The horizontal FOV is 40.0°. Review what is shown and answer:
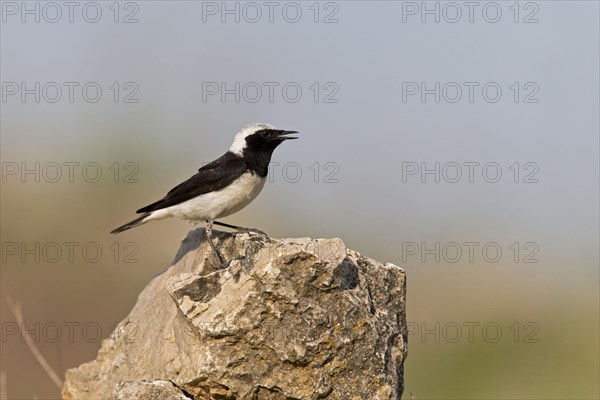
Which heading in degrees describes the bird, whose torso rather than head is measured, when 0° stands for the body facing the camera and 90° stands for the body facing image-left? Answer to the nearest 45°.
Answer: approximately 270°
